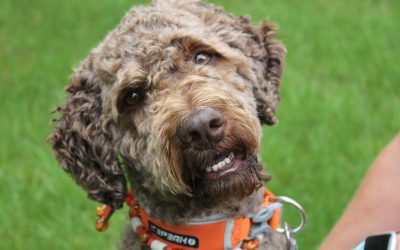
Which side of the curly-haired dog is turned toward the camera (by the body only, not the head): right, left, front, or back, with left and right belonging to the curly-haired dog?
front
